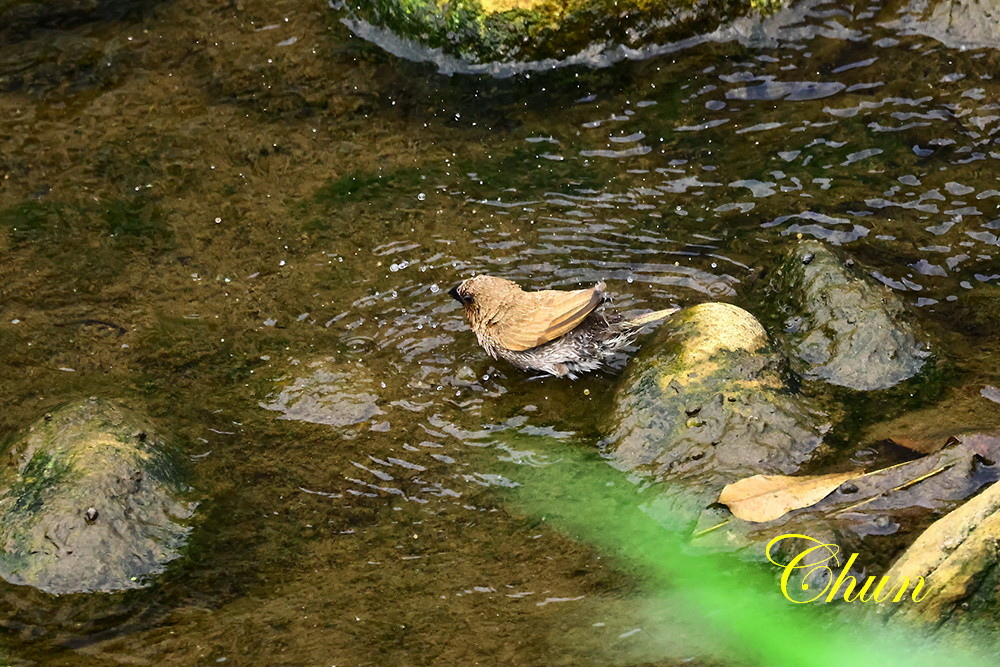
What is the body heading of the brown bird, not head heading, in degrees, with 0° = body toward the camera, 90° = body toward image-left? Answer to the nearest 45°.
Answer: approximately 90°

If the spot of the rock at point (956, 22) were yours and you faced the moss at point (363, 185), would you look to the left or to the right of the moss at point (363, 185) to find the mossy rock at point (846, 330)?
left

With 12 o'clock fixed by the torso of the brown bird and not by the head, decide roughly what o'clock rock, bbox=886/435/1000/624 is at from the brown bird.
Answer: The rock is roughly at 8 o'clock from the brown bird.

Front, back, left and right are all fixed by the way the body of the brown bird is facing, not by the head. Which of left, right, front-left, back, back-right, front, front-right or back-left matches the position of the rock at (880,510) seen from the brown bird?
back-left

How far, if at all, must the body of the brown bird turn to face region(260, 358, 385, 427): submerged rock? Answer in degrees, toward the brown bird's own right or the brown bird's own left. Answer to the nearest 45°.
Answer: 0° — it already faces it

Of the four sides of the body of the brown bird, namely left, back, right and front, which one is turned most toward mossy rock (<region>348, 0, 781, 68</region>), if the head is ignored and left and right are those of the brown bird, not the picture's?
right

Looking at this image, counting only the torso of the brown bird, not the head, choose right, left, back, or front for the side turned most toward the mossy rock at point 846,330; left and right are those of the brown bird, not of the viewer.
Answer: back

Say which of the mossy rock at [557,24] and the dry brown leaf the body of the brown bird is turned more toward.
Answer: the mossy rock

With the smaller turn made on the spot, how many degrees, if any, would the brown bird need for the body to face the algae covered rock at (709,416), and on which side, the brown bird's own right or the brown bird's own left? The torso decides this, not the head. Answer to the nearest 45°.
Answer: approximately 135° to the brown bird's own left
